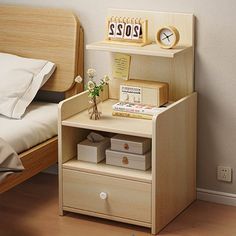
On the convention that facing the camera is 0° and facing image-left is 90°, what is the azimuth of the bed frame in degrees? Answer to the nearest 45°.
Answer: approximately 45°

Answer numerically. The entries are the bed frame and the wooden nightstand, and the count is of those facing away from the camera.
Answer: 0

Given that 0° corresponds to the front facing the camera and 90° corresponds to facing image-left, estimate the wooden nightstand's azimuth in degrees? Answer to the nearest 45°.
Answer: approximately 45°

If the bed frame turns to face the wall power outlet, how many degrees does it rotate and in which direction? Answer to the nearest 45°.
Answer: approximately 90° to its left

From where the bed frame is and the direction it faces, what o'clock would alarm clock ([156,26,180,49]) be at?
The alarm clock is roughly at 9 o'clock from the bed frame.

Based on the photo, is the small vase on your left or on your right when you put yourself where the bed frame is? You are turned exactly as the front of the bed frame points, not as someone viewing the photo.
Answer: on your left

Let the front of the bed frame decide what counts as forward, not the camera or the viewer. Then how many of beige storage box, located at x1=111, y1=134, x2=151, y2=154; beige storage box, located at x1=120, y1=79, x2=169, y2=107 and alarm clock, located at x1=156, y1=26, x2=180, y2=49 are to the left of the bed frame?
3

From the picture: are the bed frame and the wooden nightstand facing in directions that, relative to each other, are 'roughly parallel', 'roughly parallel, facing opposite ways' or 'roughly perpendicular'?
roughly parallel

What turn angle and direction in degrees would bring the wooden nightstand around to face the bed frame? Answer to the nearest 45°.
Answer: approximately 90° to its right

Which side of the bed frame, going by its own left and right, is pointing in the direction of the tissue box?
left
